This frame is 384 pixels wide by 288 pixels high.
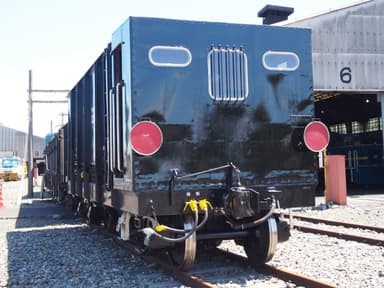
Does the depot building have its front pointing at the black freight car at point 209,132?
yes

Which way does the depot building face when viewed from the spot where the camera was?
facing the viewer

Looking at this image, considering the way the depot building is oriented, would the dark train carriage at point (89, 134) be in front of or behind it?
in front
